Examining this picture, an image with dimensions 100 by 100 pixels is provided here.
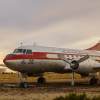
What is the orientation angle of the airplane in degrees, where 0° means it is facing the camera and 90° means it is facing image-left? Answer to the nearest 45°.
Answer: approximately 45°
